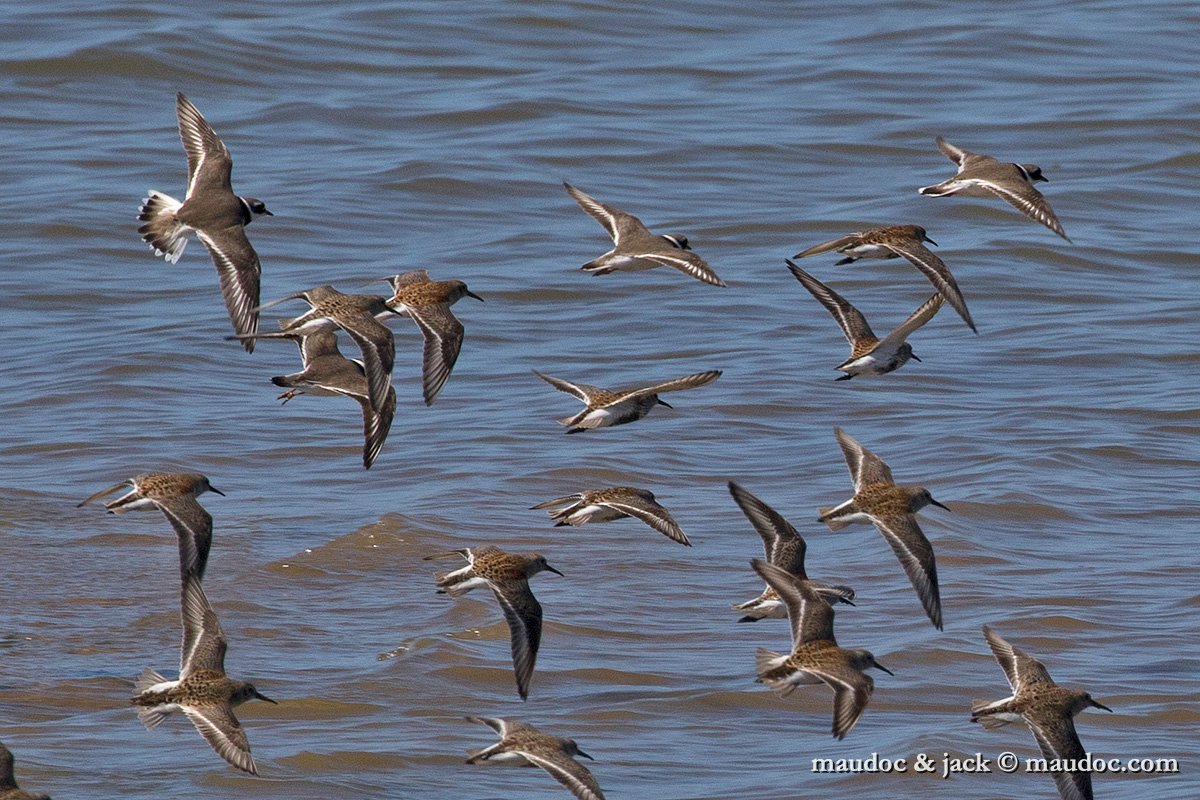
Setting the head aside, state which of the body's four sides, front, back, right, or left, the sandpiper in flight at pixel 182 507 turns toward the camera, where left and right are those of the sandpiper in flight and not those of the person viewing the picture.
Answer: right

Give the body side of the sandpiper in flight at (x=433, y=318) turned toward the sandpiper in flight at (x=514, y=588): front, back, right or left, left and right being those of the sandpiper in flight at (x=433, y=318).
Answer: right

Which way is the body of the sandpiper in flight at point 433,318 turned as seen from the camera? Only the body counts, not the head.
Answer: to the viewer's right

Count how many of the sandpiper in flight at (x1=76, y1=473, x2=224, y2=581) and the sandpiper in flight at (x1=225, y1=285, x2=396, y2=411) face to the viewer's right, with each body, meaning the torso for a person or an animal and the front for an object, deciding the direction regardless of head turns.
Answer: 2

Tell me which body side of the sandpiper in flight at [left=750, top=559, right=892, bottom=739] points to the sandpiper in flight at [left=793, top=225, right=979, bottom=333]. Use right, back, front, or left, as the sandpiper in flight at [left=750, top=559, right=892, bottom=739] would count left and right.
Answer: left

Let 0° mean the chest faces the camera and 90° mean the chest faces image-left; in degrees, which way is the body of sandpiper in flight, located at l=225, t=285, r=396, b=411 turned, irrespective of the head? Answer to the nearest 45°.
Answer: approximately 270°

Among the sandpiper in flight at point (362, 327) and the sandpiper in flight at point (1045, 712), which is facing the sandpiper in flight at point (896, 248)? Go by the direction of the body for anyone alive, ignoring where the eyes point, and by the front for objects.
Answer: the sandpiper in flight at point (362, 327)

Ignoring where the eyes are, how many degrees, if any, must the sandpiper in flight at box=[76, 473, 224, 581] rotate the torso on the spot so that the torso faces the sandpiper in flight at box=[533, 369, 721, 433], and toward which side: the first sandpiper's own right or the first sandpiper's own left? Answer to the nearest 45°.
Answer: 0° — it already faces it

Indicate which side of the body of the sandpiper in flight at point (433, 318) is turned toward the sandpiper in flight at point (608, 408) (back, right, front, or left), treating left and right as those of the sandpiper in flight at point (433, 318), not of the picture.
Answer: front

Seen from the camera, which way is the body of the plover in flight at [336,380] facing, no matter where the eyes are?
to the viewer's right

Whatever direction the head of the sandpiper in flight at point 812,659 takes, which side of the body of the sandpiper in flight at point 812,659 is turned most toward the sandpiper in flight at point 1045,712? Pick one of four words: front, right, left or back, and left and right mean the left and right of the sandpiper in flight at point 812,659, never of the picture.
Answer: front

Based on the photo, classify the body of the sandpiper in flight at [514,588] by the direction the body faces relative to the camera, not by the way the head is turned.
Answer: to the viewer's right

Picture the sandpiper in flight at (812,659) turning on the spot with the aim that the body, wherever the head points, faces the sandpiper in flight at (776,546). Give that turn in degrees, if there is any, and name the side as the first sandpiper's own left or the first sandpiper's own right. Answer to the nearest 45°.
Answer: approximately 90° to the first sandpiper's own left

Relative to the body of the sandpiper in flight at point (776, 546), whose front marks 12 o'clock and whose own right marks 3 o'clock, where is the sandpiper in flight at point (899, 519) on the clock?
the sandpiper in flight at point (899, 519) is roughly at 11 o'clock from the sandpiper in flight at point (776, 546).

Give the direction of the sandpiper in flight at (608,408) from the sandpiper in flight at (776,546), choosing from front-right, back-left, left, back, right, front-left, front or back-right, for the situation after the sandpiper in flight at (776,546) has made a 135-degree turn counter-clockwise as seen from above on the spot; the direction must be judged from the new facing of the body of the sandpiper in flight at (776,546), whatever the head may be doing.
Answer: front

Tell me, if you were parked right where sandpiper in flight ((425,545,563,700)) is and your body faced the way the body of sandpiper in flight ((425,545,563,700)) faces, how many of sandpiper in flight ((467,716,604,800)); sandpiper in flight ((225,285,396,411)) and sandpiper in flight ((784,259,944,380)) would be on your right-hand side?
1
